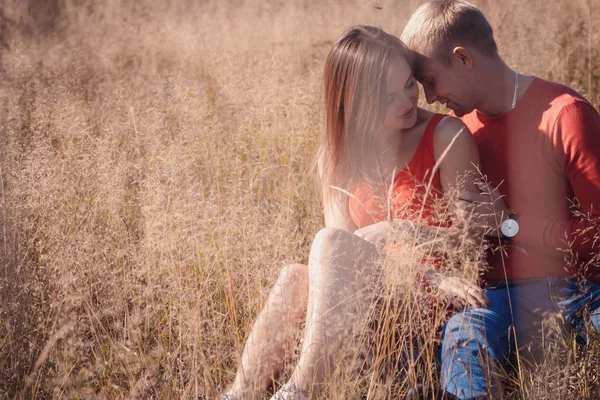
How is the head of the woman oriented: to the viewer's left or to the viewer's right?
to the viewer's right

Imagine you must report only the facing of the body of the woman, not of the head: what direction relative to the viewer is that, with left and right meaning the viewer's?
facing the viewer and to the left of the viewer

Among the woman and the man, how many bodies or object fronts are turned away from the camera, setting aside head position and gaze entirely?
0
